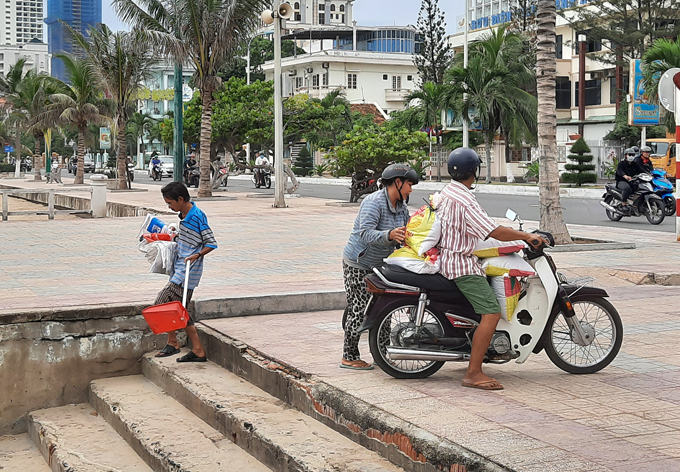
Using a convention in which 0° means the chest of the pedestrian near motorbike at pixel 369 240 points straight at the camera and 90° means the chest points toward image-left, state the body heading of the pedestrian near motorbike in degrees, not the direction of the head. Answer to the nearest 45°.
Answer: approximately 270°

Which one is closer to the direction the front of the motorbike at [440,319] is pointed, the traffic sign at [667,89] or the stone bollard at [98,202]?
the traffic sign

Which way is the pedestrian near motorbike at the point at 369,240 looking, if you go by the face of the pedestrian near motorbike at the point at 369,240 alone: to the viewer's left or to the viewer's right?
to the viewer's right

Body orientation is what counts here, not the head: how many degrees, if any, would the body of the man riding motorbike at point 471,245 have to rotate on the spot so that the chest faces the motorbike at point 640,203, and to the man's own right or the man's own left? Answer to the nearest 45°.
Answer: approximately 90° to the man's own left

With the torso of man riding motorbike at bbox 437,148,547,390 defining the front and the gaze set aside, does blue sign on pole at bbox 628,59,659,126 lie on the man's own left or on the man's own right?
on the man's own left

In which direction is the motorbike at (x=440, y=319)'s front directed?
to the viewer's right

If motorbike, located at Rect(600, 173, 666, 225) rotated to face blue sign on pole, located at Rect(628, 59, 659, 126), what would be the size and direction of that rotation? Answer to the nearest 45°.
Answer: approximately 135° to its left

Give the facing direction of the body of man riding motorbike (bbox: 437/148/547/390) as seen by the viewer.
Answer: to the viewer's right
